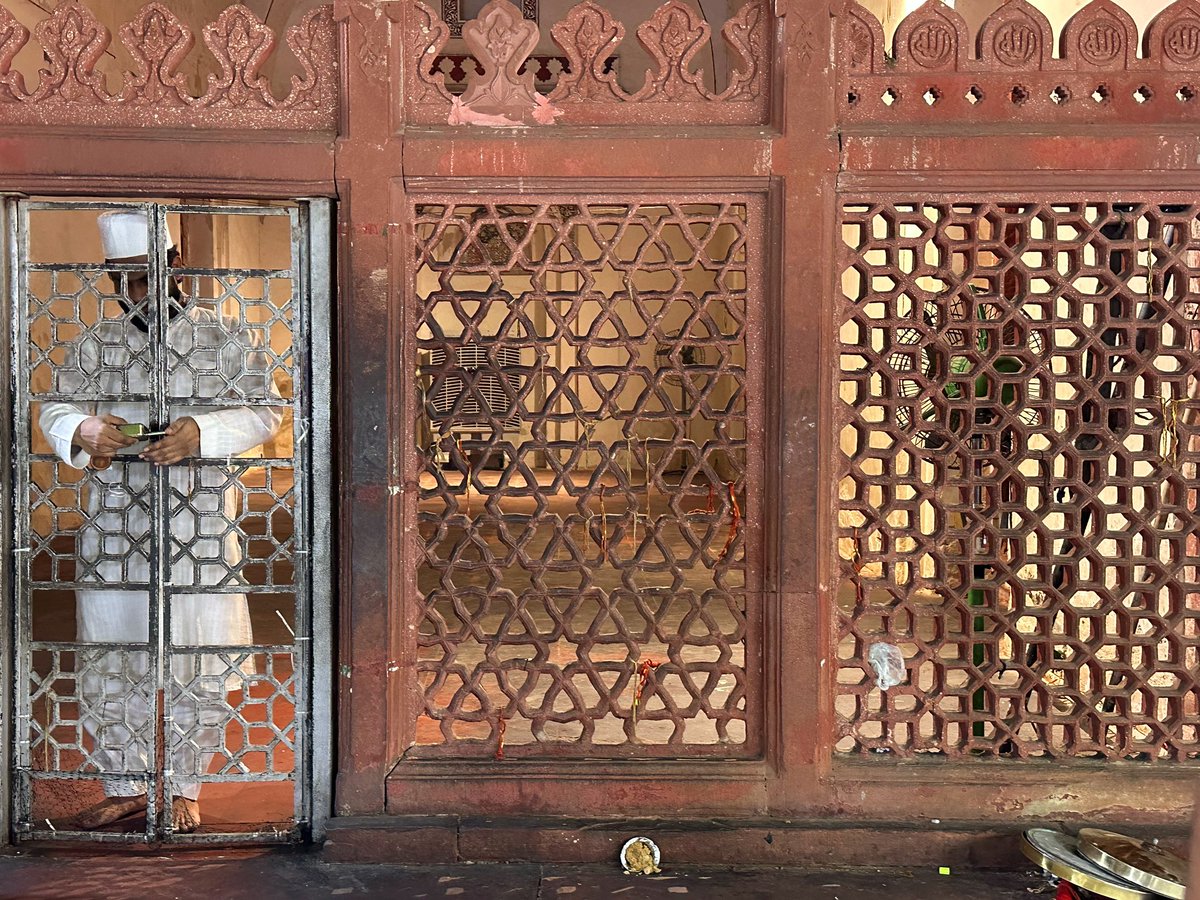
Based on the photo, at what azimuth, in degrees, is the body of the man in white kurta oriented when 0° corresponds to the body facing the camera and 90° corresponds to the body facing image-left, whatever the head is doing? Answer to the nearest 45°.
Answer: approximately 0°

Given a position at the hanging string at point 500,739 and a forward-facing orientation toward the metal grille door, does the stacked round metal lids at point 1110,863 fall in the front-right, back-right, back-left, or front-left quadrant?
back-left

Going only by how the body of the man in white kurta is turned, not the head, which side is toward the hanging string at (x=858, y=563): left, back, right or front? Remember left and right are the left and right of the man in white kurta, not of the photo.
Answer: left

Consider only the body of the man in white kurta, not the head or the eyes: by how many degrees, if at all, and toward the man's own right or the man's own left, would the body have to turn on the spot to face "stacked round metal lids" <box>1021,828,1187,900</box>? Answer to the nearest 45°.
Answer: approximately 45° to the man's own left

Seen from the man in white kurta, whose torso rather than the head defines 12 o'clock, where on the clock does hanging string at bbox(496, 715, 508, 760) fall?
The hanging string is roughly at 10 o'clock from the man in white kurta.

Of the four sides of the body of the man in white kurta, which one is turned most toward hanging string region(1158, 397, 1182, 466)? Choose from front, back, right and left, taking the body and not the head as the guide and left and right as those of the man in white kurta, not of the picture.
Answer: left
